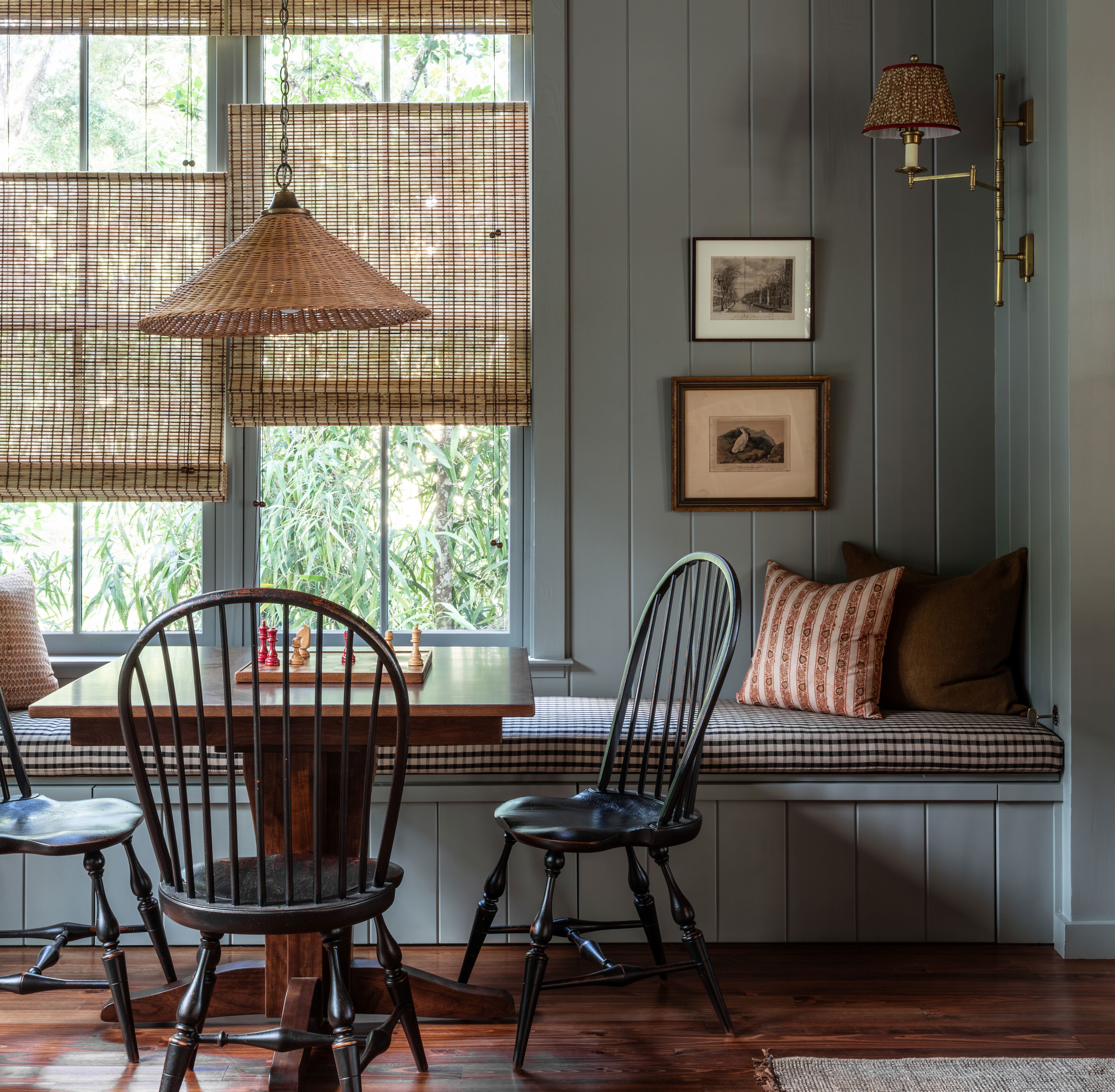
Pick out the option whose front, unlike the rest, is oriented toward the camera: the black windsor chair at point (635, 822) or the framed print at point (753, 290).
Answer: the framed print

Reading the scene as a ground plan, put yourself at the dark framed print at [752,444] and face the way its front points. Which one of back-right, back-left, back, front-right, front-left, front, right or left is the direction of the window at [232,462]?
right

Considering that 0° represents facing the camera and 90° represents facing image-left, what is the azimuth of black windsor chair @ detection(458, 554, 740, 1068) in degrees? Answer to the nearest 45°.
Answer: approximately 90°

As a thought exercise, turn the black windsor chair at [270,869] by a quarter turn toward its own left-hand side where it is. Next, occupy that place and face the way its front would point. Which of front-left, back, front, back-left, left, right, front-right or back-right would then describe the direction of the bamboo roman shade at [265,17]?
right

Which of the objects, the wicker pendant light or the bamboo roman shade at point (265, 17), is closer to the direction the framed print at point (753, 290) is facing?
the wicker pendant light

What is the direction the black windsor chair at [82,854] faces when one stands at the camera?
facing to the right of the viewer

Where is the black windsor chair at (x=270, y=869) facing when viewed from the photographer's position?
facing away from the viewer

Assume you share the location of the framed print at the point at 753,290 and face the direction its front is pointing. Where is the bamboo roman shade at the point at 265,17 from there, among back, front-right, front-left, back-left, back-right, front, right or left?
right

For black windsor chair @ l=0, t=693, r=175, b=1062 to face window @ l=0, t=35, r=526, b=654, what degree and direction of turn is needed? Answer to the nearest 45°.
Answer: approximately 90° to its left

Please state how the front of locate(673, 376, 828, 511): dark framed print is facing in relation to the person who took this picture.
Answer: facing the viewer
